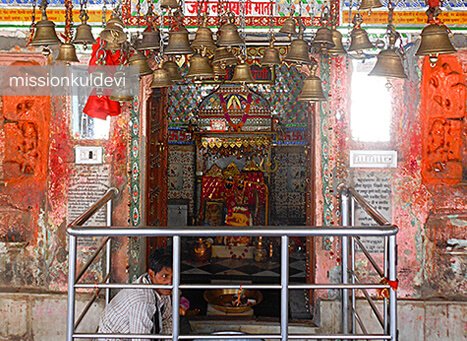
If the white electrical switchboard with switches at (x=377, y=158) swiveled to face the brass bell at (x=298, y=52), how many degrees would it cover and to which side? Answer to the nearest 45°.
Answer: approximately 45° to its right

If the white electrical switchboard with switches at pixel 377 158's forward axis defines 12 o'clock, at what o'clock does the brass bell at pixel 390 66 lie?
The brass bell is roughly at 12 o'clock from the white electrical switchboard with switches.

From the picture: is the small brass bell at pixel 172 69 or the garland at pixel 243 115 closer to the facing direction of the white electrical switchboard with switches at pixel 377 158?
the small brass bell

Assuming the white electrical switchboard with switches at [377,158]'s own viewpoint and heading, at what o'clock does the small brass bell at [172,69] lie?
The small brass bell is roughly at 2 o'clock from the white electrical switchboard with switches.

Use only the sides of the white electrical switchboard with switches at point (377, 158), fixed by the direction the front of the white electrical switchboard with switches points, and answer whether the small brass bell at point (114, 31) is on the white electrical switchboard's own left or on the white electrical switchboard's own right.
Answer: on the white electrical switchboard's own right

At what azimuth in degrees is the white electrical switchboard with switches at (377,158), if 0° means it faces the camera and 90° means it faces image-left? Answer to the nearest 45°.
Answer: approximately 0°

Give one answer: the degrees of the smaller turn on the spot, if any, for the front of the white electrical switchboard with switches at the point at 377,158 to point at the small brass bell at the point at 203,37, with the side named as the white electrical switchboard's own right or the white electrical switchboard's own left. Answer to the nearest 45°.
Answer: approximately 45° to the white electrical switchboard's own right

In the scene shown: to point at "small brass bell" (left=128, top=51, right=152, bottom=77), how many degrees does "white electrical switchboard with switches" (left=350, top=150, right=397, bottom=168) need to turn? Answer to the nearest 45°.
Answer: approximately 45° to its right

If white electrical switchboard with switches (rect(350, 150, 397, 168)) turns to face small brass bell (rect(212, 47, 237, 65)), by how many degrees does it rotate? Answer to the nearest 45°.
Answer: approximately 45° to its right
